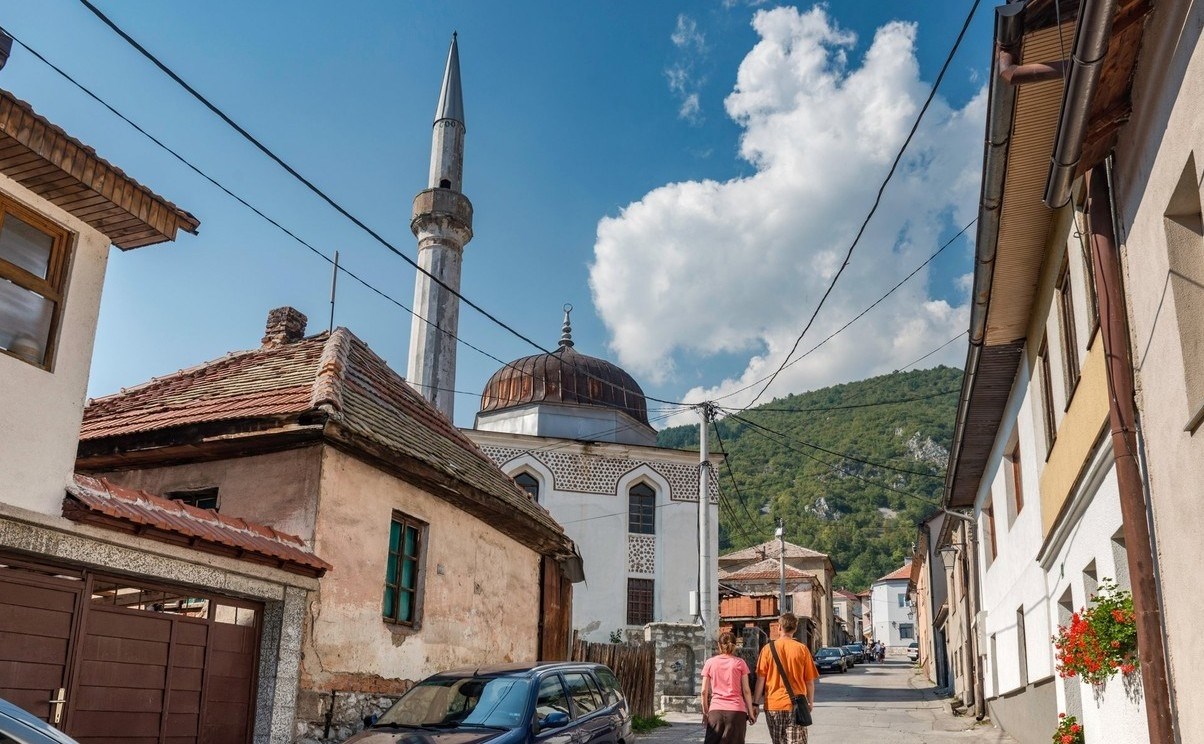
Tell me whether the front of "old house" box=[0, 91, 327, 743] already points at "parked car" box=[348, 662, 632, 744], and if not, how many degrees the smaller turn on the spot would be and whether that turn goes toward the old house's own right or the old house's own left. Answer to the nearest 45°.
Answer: approximately 45° to the old house's own left

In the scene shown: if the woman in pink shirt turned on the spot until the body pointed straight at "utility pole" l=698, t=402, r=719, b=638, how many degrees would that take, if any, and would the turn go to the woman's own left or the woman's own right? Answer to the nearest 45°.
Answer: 0° — they already face it

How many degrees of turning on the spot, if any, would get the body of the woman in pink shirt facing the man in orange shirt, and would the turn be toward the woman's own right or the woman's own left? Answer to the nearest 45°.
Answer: approximately 135° to the woman's own right

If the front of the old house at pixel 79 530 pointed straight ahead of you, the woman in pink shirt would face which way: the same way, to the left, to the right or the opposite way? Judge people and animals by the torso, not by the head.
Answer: to the left

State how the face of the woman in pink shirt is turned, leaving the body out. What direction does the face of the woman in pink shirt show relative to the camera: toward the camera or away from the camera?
away from the camera

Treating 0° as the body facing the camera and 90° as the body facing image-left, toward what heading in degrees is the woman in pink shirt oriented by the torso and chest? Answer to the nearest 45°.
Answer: approximately 180°

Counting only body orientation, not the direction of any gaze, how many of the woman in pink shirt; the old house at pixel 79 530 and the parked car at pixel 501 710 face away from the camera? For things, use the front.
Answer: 1

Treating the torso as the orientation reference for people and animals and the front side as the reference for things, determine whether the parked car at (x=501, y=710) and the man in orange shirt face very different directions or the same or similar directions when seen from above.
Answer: very different directions

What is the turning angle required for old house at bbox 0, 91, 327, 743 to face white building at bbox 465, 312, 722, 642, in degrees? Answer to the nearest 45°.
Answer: approximately 90° to its left

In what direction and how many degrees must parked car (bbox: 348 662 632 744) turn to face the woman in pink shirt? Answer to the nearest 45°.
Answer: approximately 180°

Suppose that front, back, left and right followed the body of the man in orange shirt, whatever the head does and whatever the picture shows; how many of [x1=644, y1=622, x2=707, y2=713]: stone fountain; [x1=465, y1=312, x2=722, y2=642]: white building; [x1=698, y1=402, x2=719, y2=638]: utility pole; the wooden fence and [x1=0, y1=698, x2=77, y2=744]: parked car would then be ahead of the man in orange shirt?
4

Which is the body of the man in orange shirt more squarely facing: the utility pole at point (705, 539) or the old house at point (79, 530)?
the utility pole

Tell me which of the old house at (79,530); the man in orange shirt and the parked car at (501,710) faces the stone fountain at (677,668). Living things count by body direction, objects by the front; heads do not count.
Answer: the man in orange shirt

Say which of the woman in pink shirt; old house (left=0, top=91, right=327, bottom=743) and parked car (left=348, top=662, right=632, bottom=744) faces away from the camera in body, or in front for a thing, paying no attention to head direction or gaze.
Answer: the woman in pink shirt

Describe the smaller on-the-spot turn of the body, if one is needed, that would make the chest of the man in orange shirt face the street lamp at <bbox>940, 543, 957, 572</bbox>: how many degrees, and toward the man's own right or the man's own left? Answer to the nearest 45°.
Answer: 0° — they already face it

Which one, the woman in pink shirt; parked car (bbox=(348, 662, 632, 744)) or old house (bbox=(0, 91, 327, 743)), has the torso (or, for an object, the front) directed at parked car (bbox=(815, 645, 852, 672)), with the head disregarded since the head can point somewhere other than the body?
the woman in pink shirt

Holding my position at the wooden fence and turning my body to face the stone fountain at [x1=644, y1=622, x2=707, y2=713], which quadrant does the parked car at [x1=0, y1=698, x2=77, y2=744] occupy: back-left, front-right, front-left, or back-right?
back-right

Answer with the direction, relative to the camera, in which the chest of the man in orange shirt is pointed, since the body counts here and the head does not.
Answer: away from the camera

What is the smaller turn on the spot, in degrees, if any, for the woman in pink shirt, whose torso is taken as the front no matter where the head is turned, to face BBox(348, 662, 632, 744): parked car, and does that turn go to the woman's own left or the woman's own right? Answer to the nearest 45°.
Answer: approximately 135° to the woman's own left
